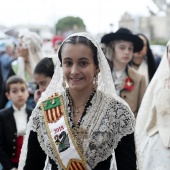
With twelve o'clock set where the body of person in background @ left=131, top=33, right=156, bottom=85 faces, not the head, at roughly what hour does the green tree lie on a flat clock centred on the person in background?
The green tree is roughly at 4 o'clock from the person in background.

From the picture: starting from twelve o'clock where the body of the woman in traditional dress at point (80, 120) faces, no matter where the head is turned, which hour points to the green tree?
The green tree is roughly at 6 o'clock from the woman in traditional dress.

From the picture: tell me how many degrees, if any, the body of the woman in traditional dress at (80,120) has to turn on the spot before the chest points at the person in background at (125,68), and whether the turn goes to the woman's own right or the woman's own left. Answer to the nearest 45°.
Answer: approximately 180°

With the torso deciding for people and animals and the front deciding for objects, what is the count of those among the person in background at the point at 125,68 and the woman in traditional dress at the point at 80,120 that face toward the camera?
2

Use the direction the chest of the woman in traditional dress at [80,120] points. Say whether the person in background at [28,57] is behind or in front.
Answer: behind
